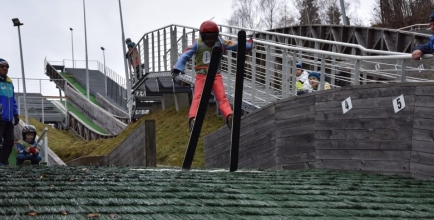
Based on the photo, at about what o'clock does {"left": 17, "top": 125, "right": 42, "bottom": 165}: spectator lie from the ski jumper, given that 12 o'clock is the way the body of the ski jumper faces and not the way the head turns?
The spectator is roughly at 4 o'clock from the ski jumper.

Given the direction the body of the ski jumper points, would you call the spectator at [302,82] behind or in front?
behind

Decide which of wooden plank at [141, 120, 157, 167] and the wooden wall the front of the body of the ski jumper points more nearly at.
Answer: the wooden wall

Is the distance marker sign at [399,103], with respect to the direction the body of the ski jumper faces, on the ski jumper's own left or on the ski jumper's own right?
on the ski jumper's own left

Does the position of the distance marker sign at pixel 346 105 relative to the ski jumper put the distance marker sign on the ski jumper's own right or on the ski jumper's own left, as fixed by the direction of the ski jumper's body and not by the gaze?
on the ski jumper's own left

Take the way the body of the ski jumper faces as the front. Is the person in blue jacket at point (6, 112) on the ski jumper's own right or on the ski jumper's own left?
on the ski jumper's own right

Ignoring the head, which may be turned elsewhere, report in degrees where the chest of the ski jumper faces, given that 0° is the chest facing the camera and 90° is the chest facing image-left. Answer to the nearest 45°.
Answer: approximately 0°

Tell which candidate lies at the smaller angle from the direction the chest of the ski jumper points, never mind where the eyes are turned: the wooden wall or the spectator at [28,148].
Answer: the wooden wall
